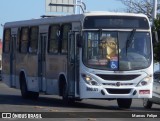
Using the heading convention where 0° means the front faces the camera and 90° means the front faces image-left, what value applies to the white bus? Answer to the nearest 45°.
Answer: approximately 315°
